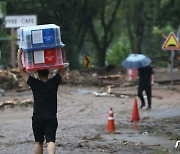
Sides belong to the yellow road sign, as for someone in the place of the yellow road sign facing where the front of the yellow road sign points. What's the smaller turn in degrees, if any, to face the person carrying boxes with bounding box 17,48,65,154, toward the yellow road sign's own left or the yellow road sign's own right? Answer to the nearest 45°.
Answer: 0° — it already faces them

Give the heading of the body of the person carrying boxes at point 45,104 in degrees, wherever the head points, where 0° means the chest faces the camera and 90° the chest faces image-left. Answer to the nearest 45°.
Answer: approximately 180°

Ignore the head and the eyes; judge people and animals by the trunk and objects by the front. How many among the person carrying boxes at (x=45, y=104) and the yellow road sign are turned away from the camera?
1

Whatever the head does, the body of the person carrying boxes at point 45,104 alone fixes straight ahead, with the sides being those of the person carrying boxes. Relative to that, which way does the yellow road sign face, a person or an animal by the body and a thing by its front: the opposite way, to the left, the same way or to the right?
the opposite way
